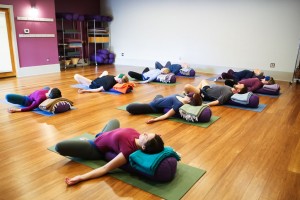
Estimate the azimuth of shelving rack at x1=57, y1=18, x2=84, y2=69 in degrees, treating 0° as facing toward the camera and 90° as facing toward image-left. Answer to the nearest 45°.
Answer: approximately 315°

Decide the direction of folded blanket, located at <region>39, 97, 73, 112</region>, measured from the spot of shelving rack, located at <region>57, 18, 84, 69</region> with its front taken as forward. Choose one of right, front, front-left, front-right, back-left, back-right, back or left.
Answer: front-right

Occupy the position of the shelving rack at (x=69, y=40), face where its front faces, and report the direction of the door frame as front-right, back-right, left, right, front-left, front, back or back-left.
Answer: right

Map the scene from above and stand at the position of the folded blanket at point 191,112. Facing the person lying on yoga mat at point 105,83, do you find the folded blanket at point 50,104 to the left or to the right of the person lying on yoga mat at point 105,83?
left

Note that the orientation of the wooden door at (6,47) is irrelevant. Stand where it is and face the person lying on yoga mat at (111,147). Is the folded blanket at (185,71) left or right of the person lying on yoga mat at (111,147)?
left

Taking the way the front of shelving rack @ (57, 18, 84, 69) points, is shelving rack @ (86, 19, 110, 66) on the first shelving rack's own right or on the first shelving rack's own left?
on the first shelving rack's own left

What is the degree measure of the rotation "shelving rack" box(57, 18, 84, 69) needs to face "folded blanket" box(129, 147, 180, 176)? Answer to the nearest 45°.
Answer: approximately 45° to its right

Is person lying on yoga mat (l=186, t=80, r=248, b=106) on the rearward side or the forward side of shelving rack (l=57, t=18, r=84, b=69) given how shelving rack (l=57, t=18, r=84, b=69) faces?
on the forward side

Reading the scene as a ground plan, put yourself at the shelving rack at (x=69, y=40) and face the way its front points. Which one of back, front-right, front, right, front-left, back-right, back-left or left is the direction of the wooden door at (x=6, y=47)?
right

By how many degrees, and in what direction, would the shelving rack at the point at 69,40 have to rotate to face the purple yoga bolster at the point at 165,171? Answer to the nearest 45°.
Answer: approximately 45° to its right

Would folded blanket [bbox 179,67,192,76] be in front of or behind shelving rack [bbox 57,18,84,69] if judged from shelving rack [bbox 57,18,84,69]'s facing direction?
in front
